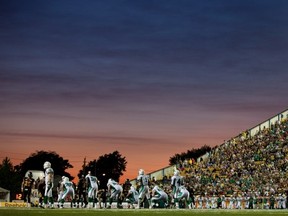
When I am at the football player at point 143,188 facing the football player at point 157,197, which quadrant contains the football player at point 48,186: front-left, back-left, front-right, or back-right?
back-right

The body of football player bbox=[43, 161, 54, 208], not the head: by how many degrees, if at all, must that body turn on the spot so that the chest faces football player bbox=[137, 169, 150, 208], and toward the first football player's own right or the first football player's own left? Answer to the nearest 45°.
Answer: approximately 135° to the first football player's own right

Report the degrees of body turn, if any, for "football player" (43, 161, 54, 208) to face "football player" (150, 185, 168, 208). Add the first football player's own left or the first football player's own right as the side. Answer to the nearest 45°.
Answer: approximately 135° to the first football player's own right
